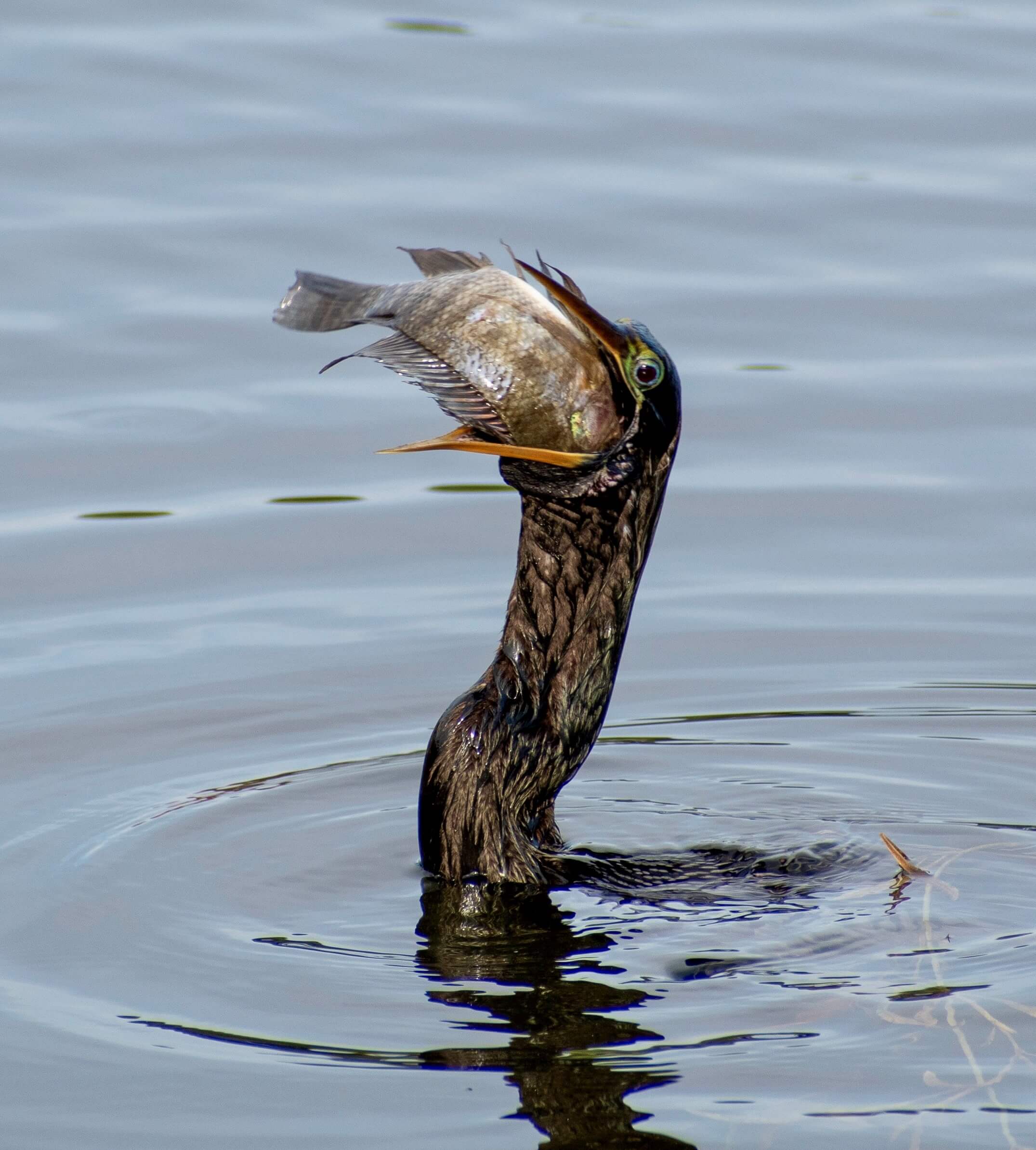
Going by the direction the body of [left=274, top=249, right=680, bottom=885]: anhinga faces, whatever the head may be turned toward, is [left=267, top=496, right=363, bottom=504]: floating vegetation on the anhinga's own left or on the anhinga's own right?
on the anhinga's own right

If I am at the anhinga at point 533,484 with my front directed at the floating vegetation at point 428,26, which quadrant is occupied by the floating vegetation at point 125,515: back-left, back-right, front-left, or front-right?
front-left

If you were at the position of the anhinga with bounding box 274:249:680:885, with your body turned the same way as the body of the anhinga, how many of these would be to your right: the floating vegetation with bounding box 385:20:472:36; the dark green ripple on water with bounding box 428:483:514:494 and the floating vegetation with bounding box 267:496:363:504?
3

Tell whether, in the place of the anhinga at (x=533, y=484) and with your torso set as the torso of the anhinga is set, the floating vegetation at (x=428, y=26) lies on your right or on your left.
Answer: on your right

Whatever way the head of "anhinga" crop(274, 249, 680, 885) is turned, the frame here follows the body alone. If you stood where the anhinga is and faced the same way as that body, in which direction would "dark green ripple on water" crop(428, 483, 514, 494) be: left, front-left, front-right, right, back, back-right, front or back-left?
right

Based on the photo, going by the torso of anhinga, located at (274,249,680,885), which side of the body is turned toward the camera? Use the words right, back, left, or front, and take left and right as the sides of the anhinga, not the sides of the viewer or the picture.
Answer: left

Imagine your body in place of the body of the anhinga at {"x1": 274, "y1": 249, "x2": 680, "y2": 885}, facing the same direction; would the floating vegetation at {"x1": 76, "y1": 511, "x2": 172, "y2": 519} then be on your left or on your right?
on your right
